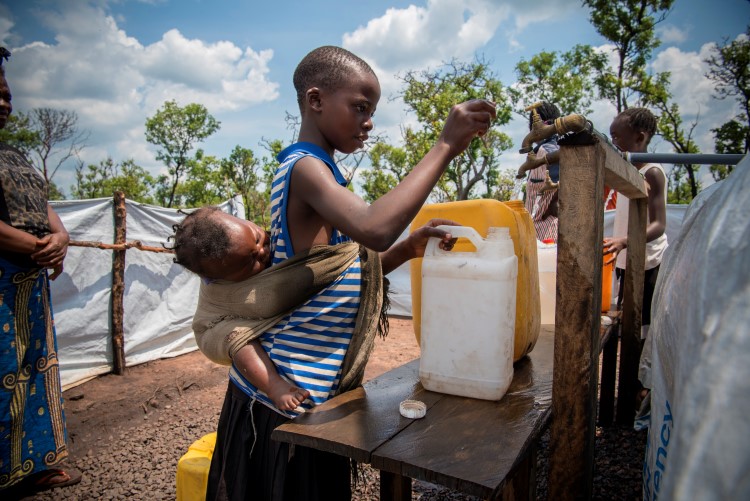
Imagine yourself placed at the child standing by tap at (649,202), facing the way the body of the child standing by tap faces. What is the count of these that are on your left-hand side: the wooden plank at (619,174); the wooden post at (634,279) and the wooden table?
3

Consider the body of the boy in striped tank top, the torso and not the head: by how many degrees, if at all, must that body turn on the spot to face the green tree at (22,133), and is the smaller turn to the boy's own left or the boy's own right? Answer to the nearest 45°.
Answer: approximately 135° to the boy's own left

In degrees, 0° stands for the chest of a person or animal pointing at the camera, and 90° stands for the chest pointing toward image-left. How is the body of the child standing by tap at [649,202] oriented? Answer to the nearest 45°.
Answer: approximately 90°

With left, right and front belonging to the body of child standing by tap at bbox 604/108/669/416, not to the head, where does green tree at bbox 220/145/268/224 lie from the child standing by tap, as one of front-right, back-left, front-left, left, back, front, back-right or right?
front-right

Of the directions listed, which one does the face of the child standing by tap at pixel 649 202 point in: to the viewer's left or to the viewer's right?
to the viewer's left

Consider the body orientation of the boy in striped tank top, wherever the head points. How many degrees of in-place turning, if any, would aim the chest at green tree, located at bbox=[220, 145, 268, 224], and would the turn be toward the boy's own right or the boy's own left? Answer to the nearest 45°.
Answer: approximately 90° to the boy's own left

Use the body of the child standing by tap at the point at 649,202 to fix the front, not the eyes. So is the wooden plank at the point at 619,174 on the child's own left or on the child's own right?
on the child's own left

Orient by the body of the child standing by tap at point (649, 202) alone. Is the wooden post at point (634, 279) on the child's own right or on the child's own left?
on the child's own left

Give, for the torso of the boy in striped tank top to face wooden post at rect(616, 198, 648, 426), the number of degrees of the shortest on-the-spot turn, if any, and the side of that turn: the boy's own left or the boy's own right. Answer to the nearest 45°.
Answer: approximately 45° to the boy's own left

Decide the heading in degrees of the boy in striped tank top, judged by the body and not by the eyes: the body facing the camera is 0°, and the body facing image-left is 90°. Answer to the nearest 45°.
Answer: approximately 270°

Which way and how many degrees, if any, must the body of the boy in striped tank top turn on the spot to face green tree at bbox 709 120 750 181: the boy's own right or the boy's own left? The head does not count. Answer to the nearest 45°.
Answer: approximately 45° to the boy's own left

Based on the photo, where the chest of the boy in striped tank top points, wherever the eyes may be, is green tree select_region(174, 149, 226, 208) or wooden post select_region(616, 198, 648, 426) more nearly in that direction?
the wooden post
